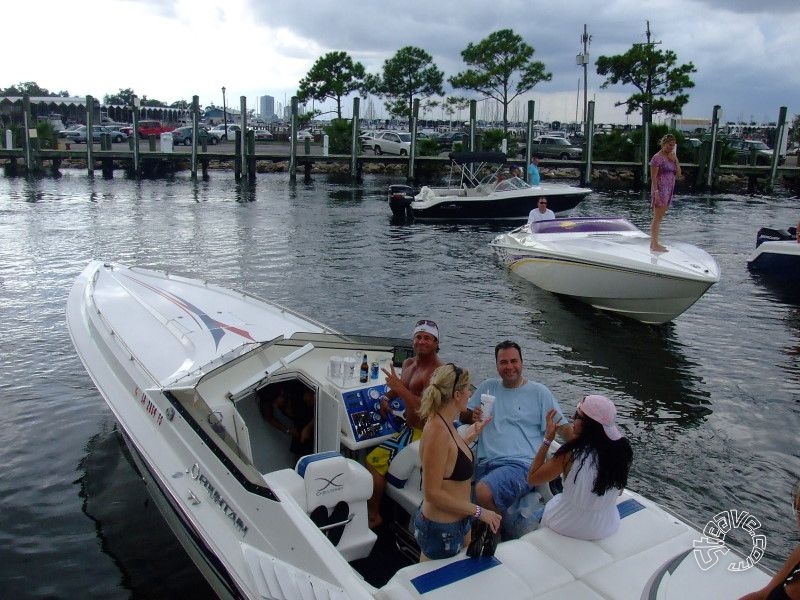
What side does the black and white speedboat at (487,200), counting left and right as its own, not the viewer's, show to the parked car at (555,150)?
left

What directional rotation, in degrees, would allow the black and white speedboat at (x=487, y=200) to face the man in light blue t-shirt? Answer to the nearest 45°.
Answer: approximately 90° to its right

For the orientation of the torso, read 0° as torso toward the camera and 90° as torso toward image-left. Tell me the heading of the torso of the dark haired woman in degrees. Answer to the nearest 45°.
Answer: approximately 135°

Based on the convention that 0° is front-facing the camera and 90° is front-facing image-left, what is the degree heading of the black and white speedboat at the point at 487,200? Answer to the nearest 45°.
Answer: approximately 270°

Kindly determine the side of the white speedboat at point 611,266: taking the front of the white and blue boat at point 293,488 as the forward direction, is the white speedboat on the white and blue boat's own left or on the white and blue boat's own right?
on the white and blue boat's own right

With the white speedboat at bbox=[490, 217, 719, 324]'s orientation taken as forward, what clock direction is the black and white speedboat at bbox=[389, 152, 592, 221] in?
the black and white speedboat at bbox=[389, 152, 592, 221] is roughly at 7 o'clock from the white speedboat at bbox=[490, 217, 719, 324].

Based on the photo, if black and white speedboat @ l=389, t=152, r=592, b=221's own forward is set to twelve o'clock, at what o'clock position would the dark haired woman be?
The dark haired woman is roughly at 3 o'clock from the black and white speedboat.
